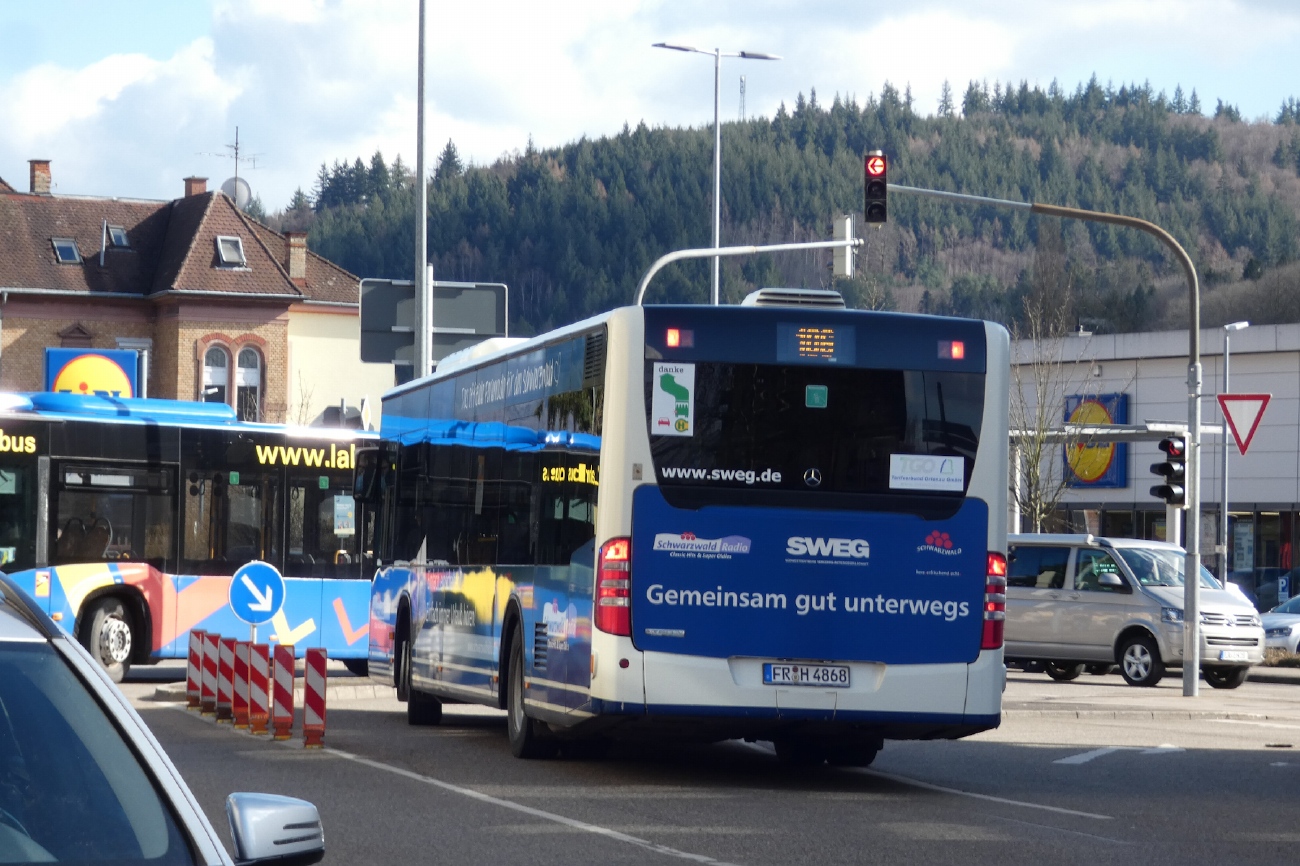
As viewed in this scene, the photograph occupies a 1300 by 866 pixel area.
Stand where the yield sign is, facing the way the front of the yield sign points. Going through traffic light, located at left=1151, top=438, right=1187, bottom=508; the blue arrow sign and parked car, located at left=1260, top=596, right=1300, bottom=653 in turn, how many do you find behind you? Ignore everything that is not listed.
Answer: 1

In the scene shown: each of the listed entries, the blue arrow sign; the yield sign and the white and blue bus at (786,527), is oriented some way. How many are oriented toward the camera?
2

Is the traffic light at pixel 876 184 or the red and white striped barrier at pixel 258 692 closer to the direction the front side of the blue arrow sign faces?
the red and white striped barrier

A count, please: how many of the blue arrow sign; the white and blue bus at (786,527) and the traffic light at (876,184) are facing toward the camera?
2

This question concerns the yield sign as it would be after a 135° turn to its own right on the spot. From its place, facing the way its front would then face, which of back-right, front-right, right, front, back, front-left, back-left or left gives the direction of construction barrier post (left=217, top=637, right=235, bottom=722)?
left

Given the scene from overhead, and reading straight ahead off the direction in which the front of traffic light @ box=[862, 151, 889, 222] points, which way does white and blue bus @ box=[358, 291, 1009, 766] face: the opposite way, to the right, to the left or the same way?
the opposite way

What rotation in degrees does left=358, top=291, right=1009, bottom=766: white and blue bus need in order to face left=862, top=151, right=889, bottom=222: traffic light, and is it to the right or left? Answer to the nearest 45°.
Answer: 0° — it already faces it

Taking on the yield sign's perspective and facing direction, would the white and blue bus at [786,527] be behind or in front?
in front

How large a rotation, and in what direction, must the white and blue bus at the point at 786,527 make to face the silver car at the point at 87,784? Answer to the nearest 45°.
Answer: approximately 180°

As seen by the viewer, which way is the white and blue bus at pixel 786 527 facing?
away from the camera

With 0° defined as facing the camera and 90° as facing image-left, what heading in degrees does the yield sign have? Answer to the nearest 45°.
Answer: approximately 0°

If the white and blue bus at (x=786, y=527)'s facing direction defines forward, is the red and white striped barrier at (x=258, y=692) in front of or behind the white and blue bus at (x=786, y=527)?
in front
